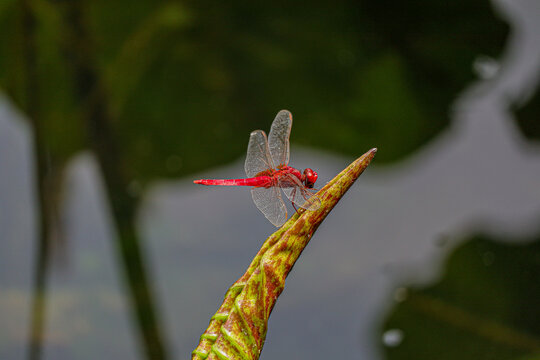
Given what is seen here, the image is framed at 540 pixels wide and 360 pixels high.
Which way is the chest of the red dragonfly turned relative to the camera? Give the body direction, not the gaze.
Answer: to the viewer's right

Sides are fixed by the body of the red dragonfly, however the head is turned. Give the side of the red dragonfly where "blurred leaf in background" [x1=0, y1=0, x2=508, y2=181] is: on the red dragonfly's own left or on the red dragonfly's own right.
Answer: on the red dragonfly's own left

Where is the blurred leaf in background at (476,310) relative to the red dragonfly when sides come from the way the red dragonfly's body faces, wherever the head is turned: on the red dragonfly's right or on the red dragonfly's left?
on the red dragonfly's left
